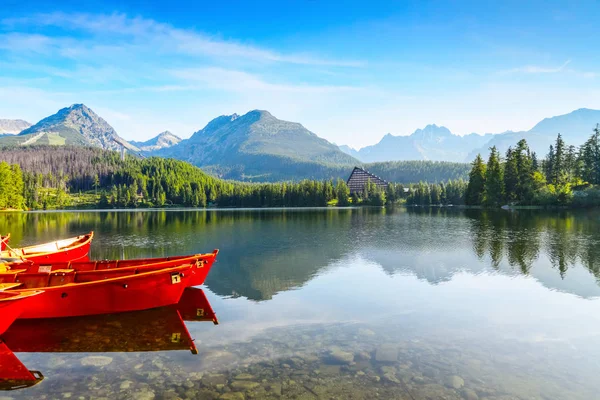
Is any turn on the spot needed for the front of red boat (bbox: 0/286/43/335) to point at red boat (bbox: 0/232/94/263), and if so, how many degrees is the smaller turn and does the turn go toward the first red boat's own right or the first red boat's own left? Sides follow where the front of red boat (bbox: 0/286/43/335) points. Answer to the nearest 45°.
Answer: approximately 90° to the first red boat's own left

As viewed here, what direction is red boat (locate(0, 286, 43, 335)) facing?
to the viewer's right

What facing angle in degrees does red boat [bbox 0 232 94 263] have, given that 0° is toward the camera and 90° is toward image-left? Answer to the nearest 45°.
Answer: approximately 270°

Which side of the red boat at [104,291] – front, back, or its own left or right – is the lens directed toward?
right

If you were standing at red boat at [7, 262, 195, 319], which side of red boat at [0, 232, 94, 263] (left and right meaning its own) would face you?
right

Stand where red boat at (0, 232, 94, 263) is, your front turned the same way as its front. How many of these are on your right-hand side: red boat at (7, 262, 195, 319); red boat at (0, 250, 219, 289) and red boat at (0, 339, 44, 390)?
3

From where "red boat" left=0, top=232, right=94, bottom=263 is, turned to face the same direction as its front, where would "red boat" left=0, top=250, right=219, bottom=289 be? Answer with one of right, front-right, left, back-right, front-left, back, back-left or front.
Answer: right
